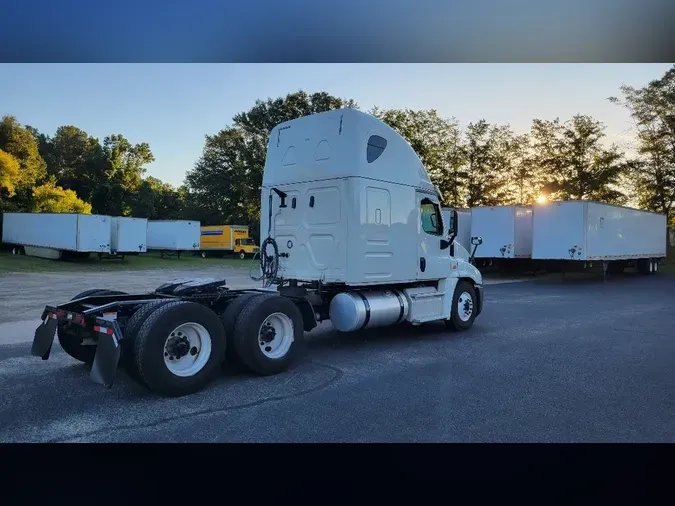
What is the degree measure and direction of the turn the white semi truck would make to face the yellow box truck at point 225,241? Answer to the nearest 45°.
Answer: approximately 45° to its left

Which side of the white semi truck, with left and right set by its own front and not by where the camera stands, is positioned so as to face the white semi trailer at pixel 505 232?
front

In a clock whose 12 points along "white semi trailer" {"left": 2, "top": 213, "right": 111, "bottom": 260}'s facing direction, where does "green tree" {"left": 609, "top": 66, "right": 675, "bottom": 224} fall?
The green tree is roughly at 11 o'clock from the white semi trailer.

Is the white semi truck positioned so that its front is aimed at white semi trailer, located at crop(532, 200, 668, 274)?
yes

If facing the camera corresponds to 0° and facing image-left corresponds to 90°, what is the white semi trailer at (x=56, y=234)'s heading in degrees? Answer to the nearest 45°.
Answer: approximately 315°

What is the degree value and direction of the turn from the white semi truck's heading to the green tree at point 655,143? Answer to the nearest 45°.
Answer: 0° — it already faces it

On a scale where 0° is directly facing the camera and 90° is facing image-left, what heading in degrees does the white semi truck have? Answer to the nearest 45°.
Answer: approximately 225°

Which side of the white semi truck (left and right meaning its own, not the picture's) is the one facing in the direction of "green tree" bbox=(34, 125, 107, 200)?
left

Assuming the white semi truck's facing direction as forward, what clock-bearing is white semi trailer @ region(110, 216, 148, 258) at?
The white semi trailer is roughly at 10 o'clock from the white semi truck.
